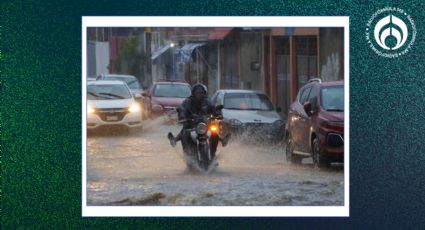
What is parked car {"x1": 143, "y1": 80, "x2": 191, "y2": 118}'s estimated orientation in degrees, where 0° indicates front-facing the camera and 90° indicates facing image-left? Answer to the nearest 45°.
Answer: approximately 0°

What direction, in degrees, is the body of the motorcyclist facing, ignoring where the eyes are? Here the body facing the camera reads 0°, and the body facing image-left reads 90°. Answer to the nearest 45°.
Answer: approximately 0°

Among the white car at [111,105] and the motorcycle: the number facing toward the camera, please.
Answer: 2

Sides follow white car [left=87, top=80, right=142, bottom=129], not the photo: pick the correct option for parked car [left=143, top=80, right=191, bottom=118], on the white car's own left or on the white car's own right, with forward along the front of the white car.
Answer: on the white car's own left

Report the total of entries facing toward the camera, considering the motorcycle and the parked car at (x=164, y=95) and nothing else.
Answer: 2
